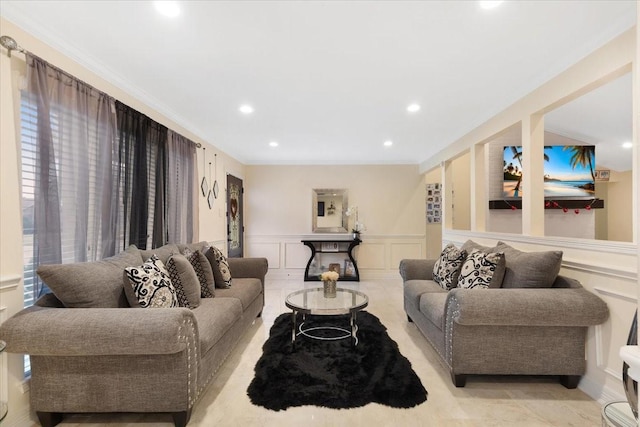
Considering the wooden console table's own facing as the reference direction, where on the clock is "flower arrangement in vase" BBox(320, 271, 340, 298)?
The flower arrangement in vase is roughly at 12 o'clock from the wooden console table.

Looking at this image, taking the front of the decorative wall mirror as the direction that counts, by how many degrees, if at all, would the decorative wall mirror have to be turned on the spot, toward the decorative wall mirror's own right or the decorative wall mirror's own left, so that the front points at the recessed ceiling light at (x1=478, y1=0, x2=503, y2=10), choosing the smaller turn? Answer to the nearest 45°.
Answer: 0° — it already faces it

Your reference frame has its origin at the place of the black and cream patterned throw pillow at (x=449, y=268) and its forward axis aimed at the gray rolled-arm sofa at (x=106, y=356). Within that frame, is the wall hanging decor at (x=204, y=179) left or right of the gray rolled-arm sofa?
right

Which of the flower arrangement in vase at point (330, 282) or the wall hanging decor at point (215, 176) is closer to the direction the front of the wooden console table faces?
the flower arrangement in vase

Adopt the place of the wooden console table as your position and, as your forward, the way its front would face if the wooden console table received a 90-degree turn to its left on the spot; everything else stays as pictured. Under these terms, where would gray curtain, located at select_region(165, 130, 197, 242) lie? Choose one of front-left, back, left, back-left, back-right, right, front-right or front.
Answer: back-right

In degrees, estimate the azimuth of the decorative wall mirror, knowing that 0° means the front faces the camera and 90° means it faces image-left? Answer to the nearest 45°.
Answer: approximately 0°

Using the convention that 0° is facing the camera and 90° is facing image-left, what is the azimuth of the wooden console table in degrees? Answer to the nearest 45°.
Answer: approximately 0°

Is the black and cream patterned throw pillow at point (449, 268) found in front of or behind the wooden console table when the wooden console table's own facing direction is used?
in front

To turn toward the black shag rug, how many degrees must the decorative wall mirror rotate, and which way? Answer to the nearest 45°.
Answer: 0° — it already faces it

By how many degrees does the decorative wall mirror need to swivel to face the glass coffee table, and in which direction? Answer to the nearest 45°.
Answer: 0° — it already faces it

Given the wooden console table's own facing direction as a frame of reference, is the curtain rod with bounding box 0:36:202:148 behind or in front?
in front

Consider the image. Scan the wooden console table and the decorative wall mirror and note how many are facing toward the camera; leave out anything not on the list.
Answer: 2

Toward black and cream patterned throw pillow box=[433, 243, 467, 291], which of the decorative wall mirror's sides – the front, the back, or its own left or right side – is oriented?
front
